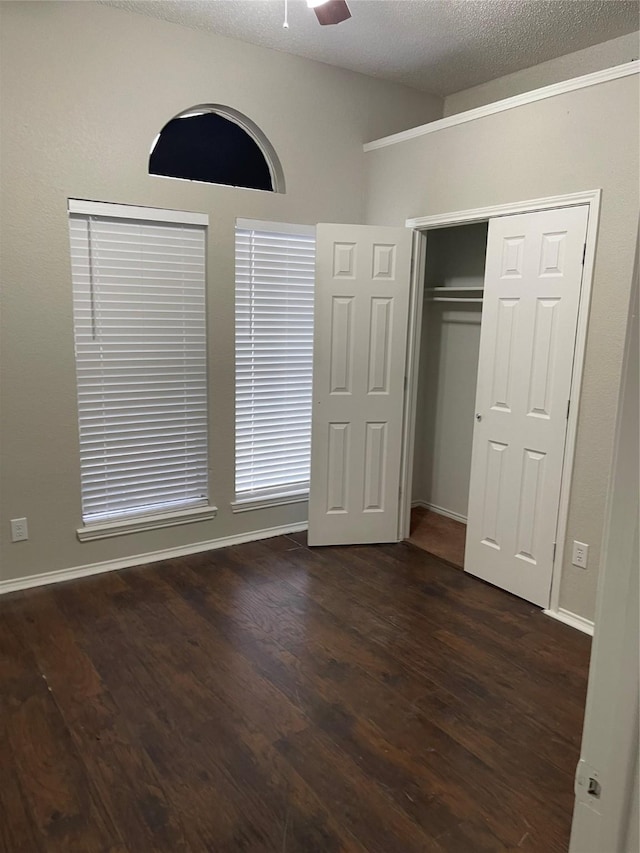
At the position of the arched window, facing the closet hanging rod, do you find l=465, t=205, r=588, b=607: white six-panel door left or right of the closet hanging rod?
right

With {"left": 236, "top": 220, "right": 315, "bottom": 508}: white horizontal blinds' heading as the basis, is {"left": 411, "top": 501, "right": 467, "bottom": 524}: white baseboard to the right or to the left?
on its left

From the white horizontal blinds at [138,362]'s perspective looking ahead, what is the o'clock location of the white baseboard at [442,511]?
The white baseboard is roughly at 10 o'clock from the white horizontal blinds.

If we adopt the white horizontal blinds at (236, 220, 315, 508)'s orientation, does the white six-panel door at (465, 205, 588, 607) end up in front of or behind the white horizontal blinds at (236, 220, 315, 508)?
in front

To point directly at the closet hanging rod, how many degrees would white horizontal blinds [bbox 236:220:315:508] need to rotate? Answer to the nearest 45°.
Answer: approximately 45° to its left

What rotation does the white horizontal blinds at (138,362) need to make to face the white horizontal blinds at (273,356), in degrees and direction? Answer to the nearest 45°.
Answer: approximately 45° to its left

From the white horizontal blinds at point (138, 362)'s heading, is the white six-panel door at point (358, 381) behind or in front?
in front

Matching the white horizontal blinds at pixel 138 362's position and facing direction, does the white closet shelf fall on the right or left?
on its left

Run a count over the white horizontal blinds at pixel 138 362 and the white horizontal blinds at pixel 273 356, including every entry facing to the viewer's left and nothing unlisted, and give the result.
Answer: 0
